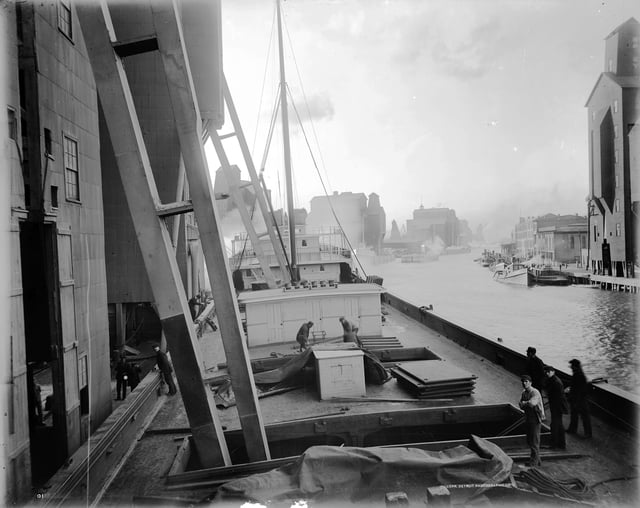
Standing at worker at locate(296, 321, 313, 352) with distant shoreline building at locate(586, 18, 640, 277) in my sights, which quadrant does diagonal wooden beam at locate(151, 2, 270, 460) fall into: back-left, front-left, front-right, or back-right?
back-right

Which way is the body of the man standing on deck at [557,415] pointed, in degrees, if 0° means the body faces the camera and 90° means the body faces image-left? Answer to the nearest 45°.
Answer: approximately 45°

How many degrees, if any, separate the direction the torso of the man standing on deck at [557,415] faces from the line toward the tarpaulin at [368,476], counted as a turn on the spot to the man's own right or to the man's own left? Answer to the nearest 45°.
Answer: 0° — they already face it

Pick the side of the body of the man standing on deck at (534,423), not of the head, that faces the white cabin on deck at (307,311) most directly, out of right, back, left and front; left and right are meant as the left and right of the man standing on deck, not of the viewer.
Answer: right

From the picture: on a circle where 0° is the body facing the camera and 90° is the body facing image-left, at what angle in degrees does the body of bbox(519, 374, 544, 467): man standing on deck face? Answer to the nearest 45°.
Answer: approximately 45°

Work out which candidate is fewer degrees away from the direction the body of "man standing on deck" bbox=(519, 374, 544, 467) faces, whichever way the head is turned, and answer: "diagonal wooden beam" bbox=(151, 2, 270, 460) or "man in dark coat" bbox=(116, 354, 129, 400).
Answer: the diagonal wooden beam

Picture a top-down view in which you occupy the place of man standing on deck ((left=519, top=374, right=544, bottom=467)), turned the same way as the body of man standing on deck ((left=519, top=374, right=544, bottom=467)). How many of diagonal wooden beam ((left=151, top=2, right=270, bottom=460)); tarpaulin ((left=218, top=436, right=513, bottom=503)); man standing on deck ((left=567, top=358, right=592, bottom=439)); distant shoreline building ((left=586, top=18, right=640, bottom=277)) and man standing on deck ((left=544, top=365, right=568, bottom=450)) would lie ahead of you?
2

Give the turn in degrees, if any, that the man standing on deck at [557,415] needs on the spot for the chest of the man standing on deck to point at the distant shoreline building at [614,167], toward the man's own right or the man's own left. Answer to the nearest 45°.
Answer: approximately 135° to the man's own right

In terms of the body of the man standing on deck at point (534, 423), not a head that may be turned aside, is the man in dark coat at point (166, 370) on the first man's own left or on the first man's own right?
on the first man's own right

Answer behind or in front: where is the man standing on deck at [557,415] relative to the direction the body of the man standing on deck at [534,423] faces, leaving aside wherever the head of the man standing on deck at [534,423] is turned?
behind

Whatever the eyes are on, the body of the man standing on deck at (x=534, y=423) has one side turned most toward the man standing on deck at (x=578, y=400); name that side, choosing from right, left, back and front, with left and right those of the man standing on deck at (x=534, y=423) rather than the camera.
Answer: back

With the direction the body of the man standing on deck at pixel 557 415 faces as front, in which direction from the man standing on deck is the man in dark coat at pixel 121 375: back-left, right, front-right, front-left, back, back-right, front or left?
front-right
